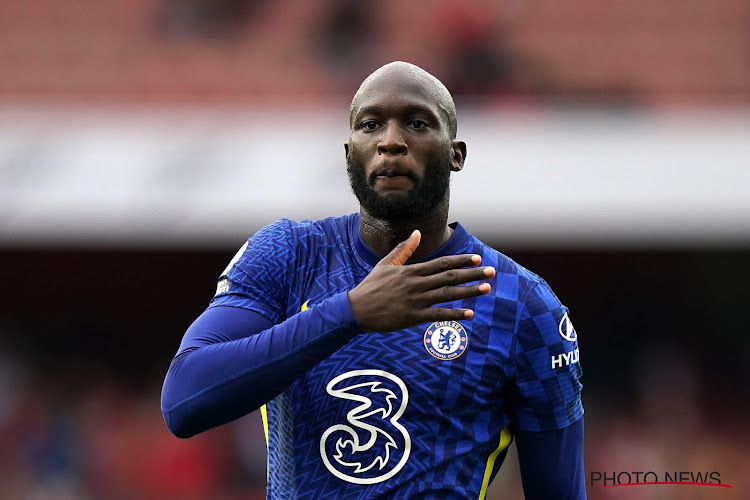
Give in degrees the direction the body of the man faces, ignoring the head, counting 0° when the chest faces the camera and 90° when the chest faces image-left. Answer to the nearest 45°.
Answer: approximately 0°
